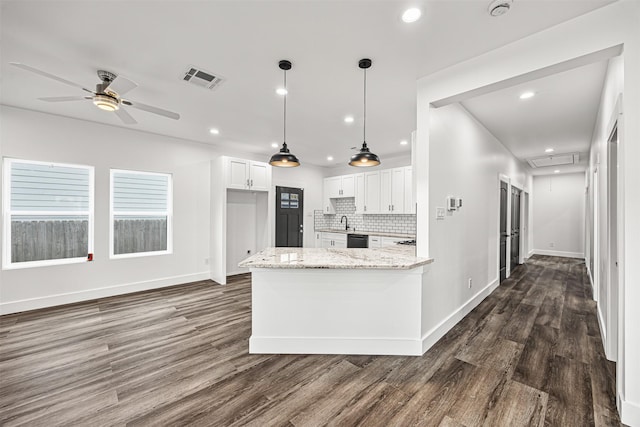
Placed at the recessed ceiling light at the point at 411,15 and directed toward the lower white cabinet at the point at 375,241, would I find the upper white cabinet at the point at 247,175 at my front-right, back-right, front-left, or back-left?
front-left

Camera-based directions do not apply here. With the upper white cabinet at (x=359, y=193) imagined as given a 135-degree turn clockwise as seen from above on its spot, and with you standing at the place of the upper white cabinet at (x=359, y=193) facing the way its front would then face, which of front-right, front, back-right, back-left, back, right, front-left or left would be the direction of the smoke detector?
back

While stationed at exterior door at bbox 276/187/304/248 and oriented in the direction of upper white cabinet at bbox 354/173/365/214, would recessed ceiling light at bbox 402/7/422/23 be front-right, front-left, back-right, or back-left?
front-right

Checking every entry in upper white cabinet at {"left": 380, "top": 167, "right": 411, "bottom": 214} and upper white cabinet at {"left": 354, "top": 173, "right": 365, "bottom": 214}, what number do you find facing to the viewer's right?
0

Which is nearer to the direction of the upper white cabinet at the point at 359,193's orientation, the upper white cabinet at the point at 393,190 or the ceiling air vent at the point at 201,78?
the ceiling air vent

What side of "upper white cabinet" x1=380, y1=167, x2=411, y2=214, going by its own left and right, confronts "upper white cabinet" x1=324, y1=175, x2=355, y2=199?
right

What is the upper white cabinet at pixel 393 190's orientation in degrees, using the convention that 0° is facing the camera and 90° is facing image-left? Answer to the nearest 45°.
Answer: approximately 45°

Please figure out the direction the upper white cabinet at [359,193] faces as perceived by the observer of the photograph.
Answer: facing the viewer and to the left of the viewer

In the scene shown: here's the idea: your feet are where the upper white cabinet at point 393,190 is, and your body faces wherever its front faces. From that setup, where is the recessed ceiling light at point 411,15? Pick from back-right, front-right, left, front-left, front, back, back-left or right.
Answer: front-left

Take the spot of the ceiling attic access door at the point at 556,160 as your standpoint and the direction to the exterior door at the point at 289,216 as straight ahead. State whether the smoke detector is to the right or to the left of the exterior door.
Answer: left

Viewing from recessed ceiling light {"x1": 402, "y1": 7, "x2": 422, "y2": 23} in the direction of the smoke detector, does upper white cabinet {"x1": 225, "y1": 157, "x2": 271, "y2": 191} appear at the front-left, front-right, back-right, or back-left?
back-left
